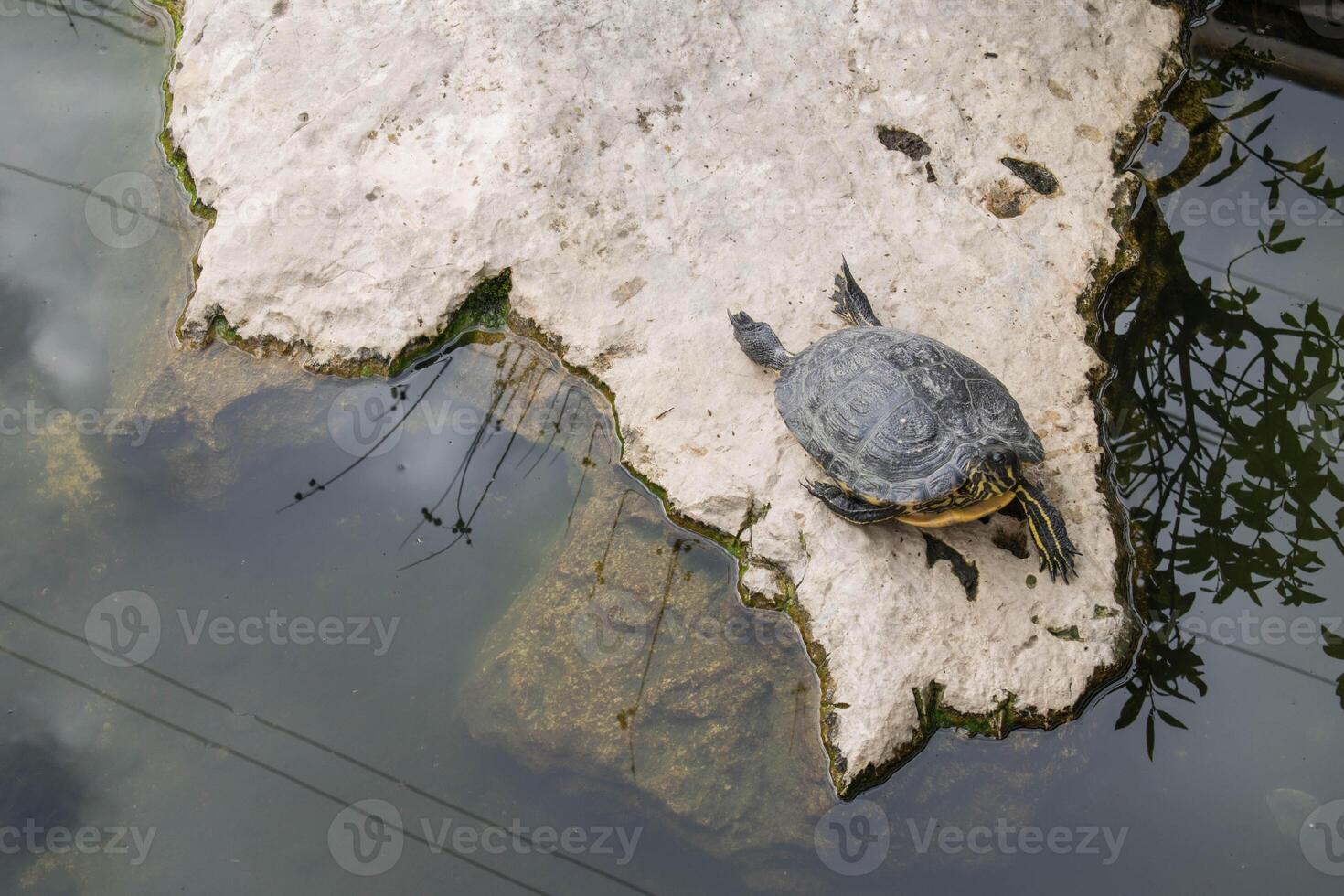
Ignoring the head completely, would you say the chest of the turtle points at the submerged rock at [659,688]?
no

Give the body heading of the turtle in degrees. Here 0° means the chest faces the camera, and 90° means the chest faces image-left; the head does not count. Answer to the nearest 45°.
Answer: approximately 315°

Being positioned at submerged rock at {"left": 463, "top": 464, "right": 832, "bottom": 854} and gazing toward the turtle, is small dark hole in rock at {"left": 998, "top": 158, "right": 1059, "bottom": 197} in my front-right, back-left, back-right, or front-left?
front-left

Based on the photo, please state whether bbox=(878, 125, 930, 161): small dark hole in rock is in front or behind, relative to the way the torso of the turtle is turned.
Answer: behind

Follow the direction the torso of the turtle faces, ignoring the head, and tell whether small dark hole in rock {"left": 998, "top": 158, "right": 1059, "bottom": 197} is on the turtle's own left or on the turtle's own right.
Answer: on the turtle's own left
